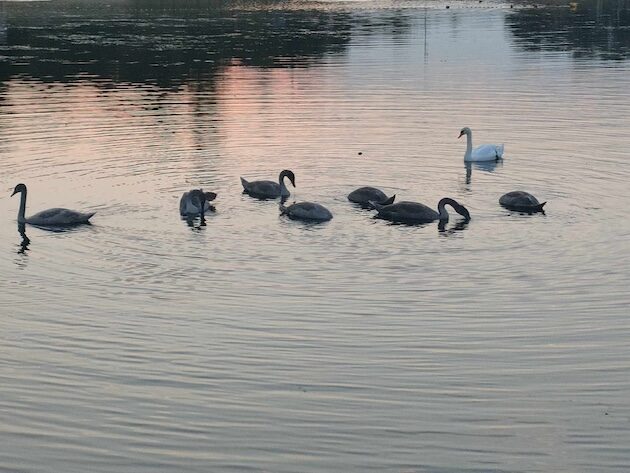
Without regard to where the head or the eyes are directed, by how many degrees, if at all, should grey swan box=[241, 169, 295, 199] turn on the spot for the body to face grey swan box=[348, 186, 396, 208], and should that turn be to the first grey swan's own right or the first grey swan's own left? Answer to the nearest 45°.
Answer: approximately 45° to the first grey swan's own right

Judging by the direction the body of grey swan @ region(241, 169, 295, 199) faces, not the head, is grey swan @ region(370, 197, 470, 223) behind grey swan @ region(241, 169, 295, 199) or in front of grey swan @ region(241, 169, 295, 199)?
in front

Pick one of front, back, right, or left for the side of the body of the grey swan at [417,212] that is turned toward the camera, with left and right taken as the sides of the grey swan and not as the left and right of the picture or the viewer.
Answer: right

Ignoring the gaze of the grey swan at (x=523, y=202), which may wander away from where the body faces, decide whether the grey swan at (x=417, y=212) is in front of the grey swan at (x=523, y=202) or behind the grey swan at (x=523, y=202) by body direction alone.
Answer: in front

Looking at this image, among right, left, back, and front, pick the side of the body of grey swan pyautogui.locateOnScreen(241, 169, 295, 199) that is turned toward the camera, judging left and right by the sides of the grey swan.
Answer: right

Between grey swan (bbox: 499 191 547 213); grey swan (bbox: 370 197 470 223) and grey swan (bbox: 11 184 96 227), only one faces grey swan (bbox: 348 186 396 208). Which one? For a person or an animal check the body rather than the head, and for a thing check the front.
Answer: grey swan (bbox: 499 191 547 213)

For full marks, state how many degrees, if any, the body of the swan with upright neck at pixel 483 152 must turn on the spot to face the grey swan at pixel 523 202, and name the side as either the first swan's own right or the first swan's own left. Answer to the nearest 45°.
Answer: approximately 90° to the first swan's own left

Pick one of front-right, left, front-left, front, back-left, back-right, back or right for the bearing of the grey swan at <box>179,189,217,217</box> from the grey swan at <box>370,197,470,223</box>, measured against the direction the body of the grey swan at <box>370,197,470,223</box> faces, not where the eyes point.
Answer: back

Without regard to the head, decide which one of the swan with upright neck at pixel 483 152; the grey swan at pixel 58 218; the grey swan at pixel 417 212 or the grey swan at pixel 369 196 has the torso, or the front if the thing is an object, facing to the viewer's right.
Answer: the grey swan at pixel 417 212

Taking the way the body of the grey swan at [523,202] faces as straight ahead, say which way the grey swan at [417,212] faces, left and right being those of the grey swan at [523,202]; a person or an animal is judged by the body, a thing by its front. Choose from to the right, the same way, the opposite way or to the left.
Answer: the opposite way

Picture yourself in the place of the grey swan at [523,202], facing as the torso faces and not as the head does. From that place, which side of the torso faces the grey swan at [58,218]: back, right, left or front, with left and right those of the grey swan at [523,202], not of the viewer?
front

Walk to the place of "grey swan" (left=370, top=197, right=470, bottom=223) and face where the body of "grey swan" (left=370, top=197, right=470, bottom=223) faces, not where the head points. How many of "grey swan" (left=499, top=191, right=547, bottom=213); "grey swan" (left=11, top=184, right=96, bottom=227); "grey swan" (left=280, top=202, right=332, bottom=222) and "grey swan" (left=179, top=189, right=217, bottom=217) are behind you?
3

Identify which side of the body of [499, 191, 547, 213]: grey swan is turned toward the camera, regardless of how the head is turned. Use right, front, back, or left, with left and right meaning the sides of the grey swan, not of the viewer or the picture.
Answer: left

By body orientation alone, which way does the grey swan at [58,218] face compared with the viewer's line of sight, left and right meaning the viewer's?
facing to the left of the viewer

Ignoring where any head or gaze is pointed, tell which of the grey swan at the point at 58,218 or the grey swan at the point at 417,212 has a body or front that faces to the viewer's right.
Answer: the grey swan at the point at 417,212

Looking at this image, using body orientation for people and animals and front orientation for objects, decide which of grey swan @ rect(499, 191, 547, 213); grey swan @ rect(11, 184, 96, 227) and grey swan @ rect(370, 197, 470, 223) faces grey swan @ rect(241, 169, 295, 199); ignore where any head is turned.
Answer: grey swan @ rect(499, 191, 547, 213)

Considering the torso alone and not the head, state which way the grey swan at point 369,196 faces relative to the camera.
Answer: to the viewer's left

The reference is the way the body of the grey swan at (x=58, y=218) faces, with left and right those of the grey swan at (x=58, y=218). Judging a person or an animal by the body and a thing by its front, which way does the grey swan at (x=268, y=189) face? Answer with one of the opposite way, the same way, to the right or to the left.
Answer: the opposite way
